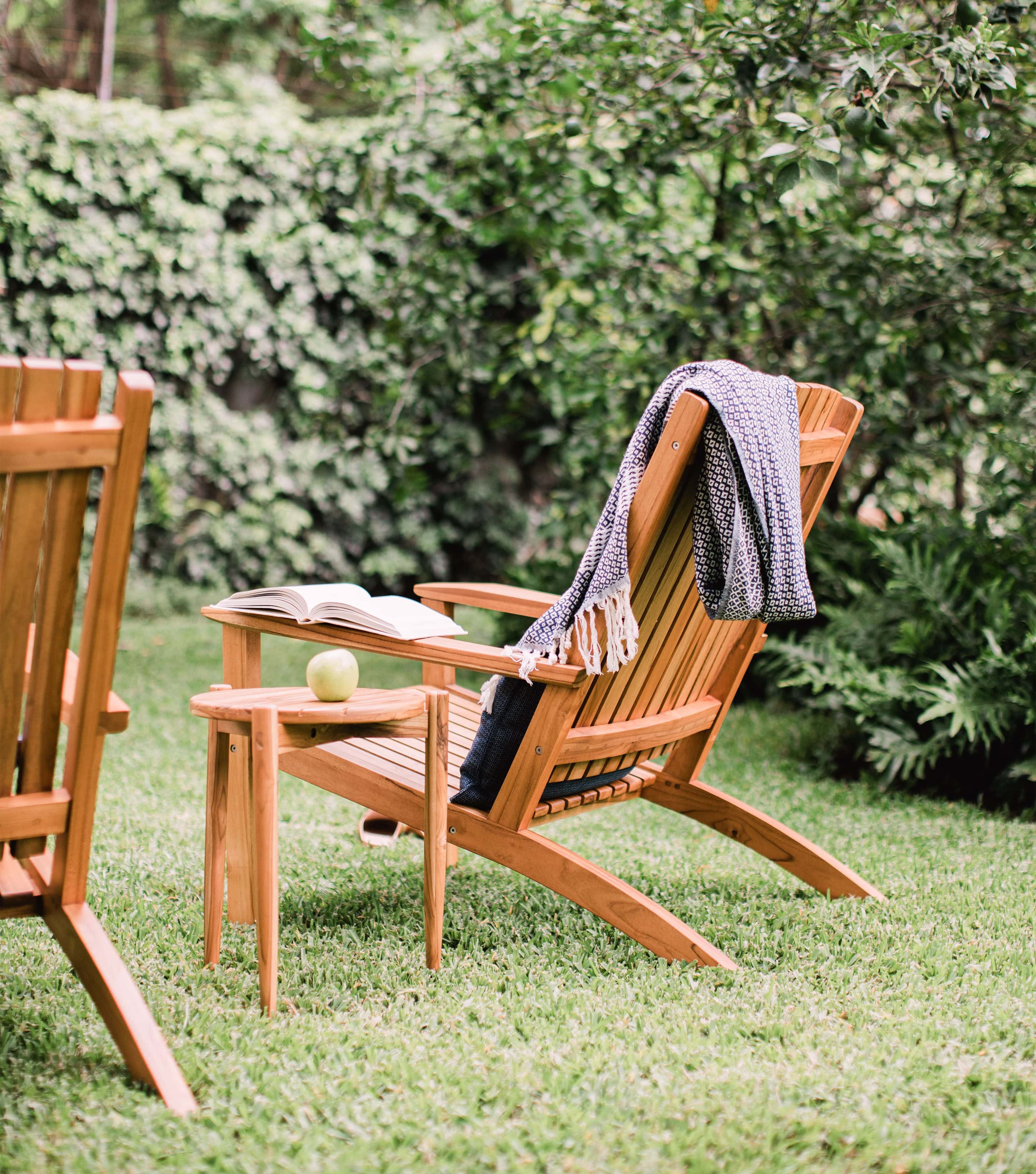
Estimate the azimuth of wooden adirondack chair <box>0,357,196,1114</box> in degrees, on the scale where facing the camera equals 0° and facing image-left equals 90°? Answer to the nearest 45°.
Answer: approximately 135°

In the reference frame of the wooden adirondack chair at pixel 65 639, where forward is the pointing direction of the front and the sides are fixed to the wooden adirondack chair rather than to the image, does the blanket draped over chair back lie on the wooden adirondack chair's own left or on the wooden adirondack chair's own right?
on the wooden adirondack chair's own right

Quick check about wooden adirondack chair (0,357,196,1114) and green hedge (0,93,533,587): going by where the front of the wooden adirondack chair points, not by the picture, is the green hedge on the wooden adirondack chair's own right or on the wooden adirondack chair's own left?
on the wooden adirondack chair's own right

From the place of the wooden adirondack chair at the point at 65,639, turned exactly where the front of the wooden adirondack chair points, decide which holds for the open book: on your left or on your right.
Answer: on your right

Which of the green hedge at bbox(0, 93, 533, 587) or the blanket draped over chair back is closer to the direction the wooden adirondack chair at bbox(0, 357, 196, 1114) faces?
the green hedge
